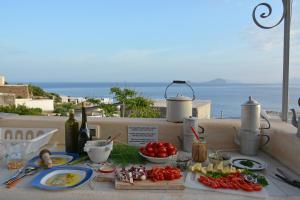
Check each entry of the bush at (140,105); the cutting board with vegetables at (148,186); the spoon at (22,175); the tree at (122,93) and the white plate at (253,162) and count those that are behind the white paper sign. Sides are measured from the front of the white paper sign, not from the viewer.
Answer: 2

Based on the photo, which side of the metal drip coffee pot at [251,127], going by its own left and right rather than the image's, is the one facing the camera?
left

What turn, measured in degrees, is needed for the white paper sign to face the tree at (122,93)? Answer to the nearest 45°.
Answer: approximately 180°

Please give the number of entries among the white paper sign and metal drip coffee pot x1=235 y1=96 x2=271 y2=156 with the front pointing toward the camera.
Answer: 1

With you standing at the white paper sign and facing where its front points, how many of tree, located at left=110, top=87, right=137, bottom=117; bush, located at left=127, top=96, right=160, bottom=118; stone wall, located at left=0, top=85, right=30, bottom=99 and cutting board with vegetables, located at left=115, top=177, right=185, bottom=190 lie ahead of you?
1

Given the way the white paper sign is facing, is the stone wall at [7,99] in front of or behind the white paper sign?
behind

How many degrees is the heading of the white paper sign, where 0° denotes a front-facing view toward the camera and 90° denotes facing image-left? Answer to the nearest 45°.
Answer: approximately 0°

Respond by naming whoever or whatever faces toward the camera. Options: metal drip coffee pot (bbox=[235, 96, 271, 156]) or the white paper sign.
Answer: the white paper sign
